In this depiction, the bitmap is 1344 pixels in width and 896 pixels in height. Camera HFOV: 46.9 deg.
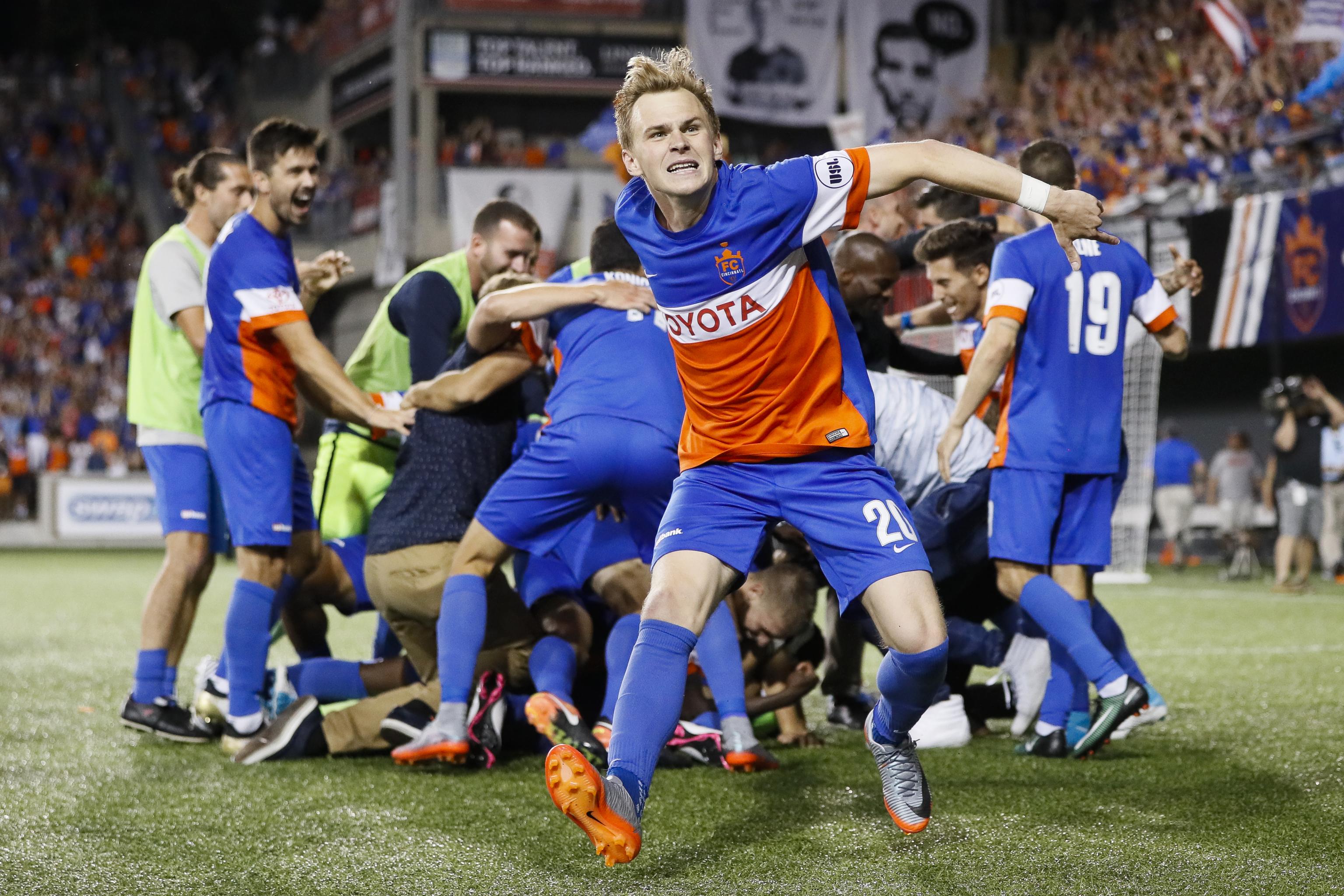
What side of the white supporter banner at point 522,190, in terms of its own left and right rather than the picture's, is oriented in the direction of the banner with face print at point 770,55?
left

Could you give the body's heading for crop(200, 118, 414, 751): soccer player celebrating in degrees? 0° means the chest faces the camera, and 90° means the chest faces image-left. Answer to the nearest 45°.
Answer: approximately 270°

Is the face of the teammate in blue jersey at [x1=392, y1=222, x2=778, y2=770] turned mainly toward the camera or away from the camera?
away from the camera

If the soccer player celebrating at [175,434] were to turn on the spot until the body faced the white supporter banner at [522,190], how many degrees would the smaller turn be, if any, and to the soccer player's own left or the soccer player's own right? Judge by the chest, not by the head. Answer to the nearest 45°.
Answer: approximately 90° to the soccer player's own left

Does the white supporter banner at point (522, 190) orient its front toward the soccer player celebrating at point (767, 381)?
yes

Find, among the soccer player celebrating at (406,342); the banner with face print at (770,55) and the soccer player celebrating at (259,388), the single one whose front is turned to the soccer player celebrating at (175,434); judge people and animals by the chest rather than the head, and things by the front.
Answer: the banner with face print

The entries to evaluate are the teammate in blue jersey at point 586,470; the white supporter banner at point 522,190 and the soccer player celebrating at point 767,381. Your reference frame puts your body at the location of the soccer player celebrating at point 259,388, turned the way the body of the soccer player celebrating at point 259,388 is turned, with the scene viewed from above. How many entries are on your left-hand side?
1

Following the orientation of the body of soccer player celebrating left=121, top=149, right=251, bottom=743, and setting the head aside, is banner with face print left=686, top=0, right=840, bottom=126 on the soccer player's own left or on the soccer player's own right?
on the soccer player's own left

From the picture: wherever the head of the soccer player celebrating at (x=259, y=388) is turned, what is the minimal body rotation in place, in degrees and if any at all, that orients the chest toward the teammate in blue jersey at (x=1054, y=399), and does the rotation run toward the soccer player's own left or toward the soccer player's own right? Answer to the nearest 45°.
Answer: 0° — they already face them

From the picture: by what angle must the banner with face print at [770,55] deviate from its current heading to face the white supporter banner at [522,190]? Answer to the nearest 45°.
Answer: approximately 90° to its right
